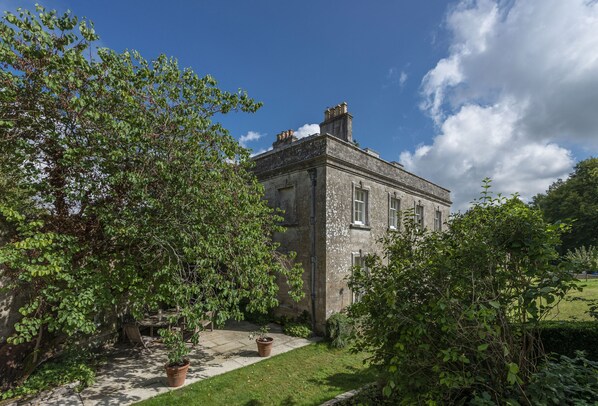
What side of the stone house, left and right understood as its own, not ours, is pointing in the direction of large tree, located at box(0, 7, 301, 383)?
right

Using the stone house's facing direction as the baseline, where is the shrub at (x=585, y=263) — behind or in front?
in front

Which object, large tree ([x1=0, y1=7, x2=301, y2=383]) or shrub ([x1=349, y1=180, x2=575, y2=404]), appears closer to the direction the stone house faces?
the shrub

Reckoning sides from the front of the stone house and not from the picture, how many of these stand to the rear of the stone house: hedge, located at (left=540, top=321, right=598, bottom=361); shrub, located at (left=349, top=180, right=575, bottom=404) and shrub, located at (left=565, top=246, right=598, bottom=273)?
0

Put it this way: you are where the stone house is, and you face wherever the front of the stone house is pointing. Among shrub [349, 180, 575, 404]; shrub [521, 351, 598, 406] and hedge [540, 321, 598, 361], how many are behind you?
0

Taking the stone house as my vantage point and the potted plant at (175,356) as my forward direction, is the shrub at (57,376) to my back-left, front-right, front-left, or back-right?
front-right

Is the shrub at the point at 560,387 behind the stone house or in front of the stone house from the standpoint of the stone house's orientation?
in front

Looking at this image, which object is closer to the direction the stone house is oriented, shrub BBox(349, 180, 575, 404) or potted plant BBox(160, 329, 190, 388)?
the shrub

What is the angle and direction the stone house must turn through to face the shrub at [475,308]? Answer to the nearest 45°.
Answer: approximately 45° to its right

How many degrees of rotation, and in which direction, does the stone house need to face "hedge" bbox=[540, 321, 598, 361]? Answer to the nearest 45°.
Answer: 0° — it already faces it

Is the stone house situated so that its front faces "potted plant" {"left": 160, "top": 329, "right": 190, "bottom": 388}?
no

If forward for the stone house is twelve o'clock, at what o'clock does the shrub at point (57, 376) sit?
The shrub is roughly at 3 o'clock from the stone house.

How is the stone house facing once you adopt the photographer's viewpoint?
facing the viewer and to the right of the viewer
